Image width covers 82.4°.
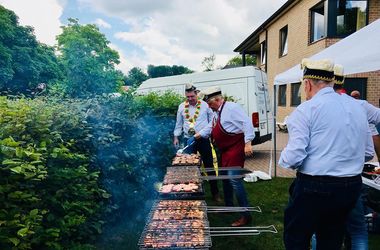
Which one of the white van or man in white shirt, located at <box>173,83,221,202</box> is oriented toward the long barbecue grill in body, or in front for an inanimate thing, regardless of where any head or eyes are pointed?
the man in white shirt

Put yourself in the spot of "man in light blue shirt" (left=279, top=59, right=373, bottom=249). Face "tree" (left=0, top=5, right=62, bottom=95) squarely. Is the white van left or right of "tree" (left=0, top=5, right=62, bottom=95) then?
right

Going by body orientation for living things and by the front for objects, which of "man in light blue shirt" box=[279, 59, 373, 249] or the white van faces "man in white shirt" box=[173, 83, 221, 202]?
"man in light blue shirt" box=[279, 59, 373, 249]

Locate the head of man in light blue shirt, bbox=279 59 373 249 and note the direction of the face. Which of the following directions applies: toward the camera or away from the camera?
away from the camera

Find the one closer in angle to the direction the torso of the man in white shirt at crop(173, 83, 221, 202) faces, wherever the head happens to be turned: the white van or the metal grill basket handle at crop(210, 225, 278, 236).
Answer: the metal grill basket handle

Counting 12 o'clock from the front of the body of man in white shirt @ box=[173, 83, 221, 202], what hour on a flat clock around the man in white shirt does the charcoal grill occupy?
The charcoal grill is roughly at 12 o'clock from the man in white shirt.

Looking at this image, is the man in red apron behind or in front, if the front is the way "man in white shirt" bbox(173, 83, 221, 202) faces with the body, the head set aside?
in front

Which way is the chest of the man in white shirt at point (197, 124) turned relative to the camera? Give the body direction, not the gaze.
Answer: toward the camera

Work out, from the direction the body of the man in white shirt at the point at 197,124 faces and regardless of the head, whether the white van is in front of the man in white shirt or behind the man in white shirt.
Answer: behind

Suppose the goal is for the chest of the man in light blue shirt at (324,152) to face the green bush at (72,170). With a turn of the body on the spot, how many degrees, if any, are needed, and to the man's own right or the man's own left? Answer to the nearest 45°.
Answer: approximately 45° to the man's own left

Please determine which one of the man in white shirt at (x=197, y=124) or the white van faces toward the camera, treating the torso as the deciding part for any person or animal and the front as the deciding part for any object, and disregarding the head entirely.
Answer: the man in white shirt

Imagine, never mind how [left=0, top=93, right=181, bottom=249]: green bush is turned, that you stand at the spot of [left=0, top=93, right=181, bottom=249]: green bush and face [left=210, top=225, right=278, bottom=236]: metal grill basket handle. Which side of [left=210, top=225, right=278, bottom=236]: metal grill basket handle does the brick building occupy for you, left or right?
left

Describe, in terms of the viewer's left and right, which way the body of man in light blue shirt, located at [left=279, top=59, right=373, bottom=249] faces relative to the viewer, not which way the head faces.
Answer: facing away from the viewer and to the left of the viewer
